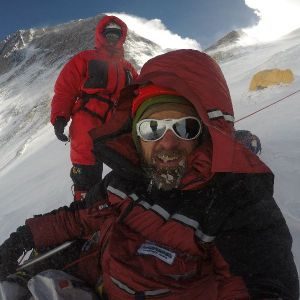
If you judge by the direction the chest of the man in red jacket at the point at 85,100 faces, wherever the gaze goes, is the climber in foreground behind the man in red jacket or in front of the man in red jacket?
in front

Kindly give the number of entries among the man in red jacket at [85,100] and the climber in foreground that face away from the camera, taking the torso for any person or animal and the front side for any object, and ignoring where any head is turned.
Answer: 0

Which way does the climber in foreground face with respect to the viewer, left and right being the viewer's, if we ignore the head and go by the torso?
facing the viewer and to the left of the viewer

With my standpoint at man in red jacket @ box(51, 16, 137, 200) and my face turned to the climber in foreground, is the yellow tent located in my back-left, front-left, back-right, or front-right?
back-left

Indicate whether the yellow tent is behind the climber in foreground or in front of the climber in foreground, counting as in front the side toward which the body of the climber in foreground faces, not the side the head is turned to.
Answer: behind

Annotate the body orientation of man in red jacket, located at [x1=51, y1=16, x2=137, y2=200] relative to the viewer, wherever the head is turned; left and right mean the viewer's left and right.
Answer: facing the viewer and to the right of the viewer

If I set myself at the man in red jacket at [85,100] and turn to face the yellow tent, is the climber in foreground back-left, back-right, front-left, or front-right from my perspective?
back-right

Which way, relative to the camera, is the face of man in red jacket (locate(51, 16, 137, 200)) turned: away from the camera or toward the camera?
toward the camera

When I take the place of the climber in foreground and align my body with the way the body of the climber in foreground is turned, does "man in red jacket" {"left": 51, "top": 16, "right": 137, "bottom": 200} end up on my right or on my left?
on my right

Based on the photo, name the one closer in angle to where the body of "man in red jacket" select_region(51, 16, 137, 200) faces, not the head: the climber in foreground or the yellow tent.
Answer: the climber in foreground

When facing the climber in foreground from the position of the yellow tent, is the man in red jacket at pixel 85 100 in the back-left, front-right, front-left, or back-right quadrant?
front-right

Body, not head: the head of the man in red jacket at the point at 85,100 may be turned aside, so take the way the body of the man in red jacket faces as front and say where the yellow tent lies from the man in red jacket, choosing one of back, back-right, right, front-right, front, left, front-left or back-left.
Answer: left

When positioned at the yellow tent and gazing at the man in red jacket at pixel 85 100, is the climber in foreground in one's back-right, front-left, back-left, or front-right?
front-left
